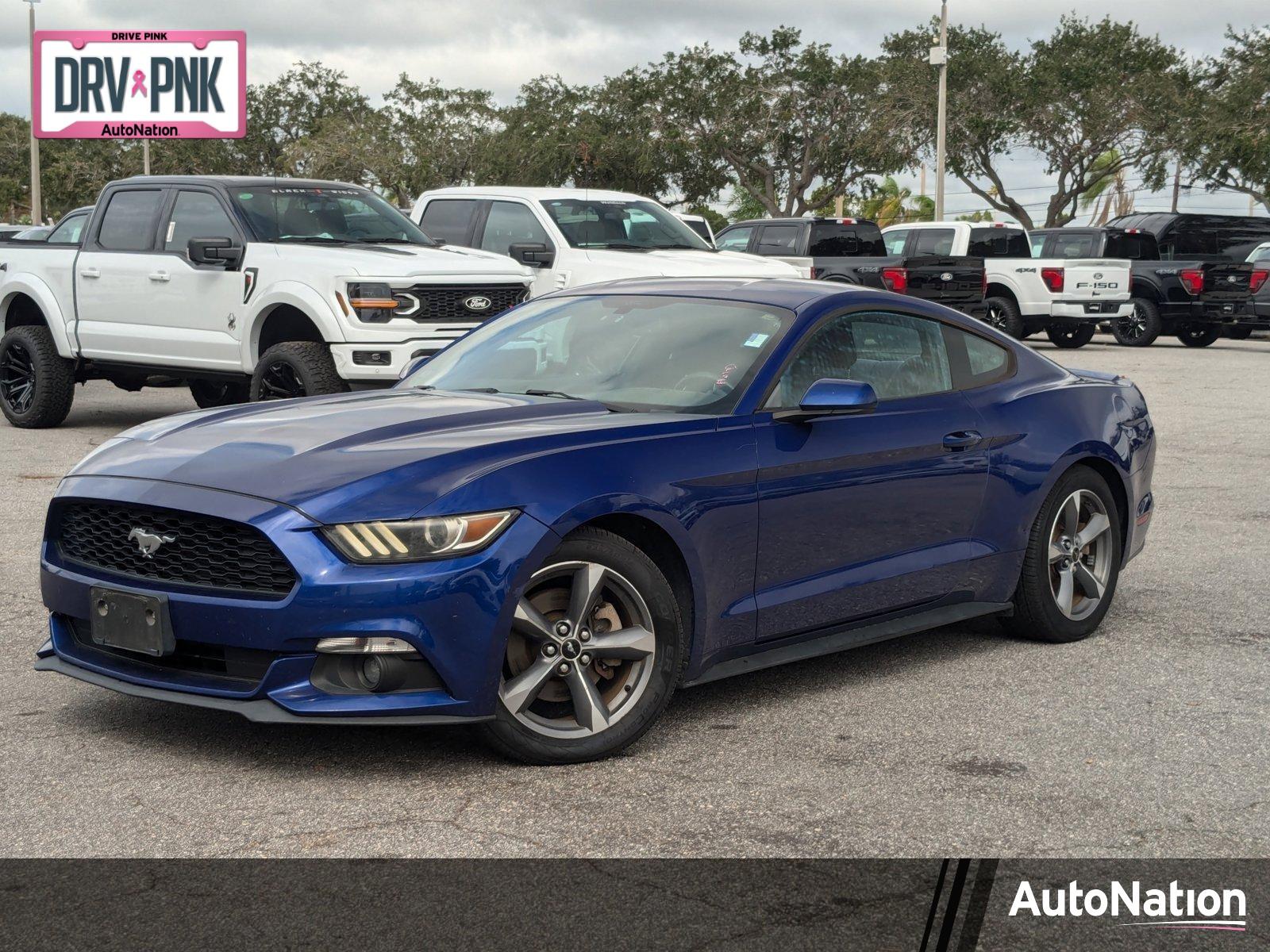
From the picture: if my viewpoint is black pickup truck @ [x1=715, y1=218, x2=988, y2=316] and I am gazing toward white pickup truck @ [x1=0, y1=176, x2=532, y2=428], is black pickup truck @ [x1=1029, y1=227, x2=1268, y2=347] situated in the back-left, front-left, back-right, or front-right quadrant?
back-left

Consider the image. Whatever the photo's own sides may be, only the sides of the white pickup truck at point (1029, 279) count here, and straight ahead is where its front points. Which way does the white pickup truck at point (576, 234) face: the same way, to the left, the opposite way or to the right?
the opposite way

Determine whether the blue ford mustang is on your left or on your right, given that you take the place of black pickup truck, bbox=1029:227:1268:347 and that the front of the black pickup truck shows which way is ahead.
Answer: on your left

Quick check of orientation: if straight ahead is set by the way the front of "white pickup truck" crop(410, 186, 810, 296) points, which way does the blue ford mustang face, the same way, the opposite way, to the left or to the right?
to the right

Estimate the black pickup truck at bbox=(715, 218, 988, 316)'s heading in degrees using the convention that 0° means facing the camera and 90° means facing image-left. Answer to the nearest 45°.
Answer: approximately 135°

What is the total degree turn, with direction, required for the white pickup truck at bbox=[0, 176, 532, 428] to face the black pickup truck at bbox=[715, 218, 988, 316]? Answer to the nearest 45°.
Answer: approximately 90° to its left

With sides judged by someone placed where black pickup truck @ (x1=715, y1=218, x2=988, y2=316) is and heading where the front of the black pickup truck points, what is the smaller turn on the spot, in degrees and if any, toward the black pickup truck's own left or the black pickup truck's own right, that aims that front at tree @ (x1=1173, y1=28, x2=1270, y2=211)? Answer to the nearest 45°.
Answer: approximately 90° to the black pickup truck's own right

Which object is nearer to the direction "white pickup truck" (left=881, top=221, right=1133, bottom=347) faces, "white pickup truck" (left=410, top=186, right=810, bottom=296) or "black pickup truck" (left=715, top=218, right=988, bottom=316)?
the black pickup truck

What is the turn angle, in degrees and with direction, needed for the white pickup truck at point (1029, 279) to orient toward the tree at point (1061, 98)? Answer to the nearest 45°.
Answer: approximately 45° to its right

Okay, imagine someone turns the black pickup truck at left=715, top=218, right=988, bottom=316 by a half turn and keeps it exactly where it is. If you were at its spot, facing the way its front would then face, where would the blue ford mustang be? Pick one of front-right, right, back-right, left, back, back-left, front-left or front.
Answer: front-right

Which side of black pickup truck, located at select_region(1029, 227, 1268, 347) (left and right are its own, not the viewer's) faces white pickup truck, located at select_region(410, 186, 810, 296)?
left

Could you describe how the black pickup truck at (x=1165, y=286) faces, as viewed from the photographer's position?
facing away from the viewer and to the left of the viewer

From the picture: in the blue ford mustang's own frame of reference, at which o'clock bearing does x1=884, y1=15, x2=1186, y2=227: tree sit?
The tree is roughly at 5 o'clock from the blue ford mustang.
